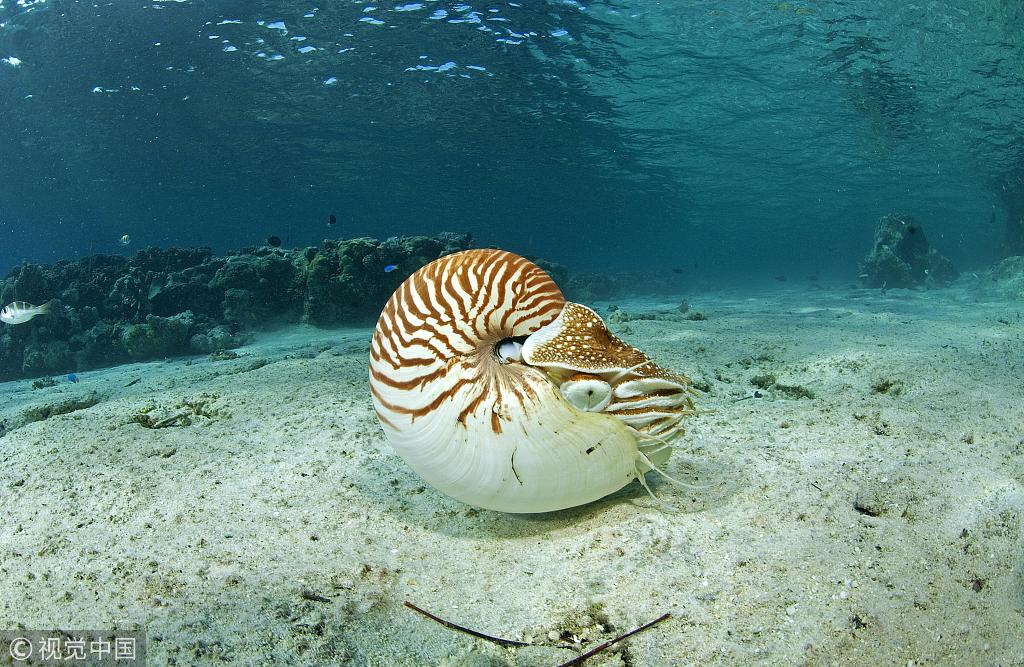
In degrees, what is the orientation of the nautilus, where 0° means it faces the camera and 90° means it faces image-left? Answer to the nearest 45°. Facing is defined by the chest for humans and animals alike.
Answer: approximately 270°

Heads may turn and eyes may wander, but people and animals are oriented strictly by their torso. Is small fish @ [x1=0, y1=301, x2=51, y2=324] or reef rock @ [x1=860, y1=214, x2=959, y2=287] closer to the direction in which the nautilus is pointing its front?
the reef rock

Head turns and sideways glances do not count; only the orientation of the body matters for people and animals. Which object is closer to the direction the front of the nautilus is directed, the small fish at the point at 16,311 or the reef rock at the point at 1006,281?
the reef rock
